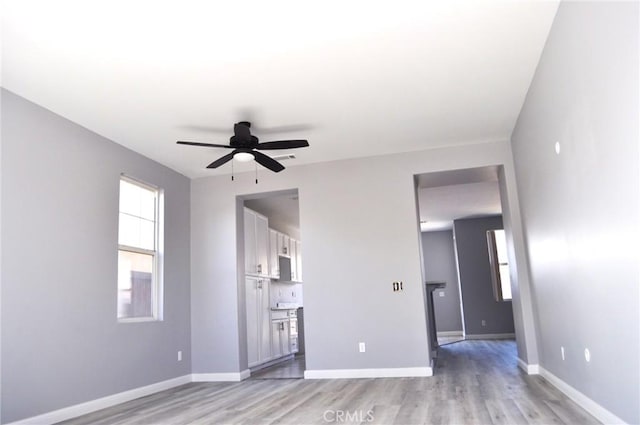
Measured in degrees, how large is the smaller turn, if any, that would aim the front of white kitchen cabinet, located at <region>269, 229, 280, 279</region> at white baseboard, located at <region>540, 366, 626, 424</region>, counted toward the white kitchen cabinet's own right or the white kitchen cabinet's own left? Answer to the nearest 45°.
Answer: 0° — it already faces it

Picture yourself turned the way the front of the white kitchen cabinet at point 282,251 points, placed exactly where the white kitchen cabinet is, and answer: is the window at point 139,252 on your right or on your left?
on your right

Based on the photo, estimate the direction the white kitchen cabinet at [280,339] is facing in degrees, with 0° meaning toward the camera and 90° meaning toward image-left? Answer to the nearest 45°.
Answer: approximately 315°

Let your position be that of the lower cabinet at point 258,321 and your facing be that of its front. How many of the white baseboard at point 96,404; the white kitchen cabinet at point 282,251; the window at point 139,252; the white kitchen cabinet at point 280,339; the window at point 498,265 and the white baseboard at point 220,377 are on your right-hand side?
3

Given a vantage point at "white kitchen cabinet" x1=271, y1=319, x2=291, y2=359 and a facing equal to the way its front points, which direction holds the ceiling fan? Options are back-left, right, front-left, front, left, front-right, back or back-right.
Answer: front-right

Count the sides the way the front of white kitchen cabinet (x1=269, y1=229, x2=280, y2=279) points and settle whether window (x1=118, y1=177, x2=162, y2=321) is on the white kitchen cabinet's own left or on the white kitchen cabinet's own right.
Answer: on the white kitchen cabinet's own right

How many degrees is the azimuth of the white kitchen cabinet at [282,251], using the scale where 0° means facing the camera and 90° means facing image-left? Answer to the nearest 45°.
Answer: approximately 315°
